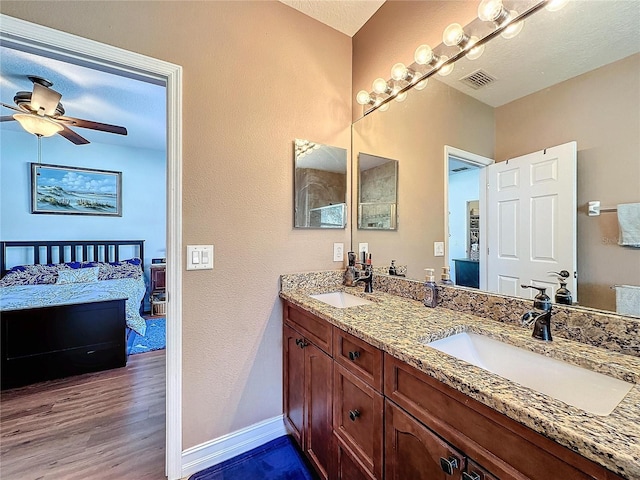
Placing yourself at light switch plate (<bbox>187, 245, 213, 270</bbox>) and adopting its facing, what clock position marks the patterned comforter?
The patterned comforter is roughly at 5 o'clock from the light switch plate.

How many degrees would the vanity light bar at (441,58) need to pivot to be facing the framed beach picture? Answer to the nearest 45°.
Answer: approximately 45° to its right

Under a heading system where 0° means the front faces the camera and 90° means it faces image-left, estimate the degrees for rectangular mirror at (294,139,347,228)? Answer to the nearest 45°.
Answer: approximately 315°

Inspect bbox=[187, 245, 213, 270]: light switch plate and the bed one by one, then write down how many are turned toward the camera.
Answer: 2

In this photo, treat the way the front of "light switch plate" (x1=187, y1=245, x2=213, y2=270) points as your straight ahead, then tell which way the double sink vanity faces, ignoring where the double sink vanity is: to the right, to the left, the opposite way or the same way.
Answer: to the right

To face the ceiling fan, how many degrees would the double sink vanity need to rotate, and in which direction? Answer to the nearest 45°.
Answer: approximately 45° to its right

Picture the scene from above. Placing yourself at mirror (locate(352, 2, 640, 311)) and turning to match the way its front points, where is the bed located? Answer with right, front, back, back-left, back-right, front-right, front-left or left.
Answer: front-right

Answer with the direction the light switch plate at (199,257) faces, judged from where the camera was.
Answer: facing the viewer

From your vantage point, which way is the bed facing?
toward the camera

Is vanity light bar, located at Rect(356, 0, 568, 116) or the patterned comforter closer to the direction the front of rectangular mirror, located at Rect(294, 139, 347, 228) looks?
the vanity light bar

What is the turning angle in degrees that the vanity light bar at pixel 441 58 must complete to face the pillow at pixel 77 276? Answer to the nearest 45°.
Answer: approximately 45° to its right

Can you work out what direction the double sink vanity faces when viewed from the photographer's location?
facing the viewer and to the left of the viewer

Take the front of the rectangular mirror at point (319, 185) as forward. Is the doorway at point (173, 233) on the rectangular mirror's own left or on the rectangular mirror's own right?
on the rectangular mirror's own right

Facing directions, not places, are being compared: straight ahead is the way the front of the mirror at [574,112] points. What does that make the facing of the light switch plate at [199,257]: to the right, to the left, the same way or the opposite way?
to the left
